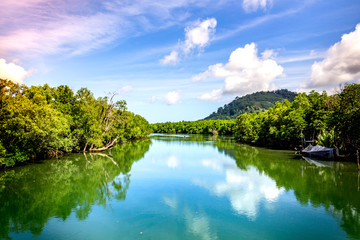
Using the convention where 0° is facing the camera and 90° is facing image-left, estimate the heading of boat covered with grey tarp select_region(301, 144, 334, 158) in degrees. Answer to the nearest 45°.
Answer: approximately 90°
